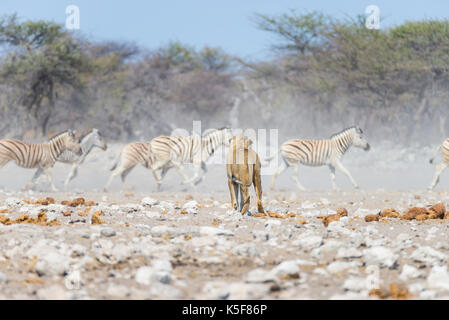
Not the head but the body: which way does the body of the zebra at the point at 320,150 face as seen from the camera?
to the viewer's right

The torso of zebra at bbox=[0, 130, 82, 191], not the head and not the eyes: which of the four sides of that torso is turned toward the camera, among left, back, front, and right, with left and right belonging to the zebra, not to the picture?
right

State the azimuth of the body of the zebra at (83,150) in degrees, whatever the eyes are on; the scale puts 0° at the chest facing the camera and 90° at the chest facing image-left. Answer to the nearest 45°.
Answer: approximately 270°

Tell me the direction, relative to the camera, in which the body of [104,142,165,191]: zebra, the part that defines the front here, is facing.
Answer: to the viewer's right

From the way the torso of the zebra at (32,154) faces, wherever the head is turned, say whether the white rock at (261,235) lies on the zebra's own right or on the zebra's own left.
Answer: on the zebra's own right

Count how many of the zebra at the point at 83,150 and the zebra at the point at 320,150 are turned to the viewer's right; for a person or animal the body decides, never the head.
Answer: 2

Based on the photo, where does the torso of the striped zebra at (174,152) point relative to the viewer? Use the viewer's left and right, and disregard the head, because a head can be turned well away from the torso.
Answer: facing to the right of the viewer
